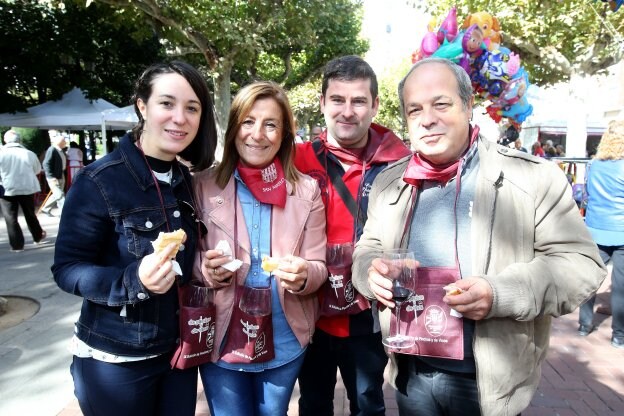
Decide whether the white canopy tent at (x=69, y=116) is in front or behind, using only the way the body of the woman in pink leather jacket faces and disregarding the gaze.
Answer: behind

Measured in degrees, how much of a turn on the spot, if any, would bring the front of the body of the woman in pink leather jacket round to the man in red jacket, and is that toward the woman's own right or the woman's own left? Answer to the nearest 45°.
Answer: approximately 135° to the woman's own left

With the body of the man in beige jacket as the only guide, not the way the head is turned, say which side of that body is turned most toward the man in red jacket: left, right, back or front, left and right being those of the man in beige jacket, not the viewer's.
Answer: right

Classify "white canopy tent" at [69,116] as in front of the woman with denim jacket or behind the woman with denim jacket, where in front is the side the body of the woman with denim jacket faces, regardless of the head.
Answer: behind

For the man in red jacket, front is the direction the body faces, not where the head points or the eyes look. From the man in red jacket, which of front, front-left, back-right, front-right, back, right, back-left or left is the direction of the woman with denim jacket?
front-right

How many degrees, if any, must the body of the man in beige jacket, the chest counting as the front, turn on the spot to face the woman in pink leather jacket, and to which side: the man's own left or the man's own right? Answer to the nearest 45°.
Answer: approximately 45° to the man's own right

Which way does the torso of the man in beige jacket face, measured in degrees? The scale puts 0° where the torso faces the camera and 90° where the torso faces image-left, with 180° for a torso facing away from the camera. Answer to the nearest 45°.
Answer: approximately 45°

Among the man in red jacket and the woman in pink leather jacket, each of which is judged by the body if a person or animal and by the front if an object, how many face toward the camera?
2

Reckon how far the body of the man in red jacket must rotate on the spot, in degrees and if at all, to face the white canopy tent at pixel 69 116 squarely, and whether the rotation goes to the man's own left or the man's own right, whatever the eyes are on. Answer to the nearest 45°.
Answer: approximately 135° to the man's own right

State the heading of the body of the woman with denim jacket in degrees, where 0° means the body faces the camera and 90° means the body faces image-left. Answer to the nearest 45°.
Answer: approximately 315°

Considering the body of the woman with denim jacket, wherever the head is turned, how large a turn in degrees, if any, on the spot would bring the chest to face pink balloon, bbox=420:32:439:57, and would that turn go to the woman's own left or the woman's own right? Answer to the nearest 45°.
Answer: approximately 90° to the woman's own left

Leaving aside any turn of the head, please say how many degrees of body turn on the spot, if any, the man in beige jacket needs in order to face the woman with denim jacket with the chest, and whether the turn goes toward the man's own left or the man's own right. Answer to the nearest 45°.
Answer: approximately 45° to the man's own right
